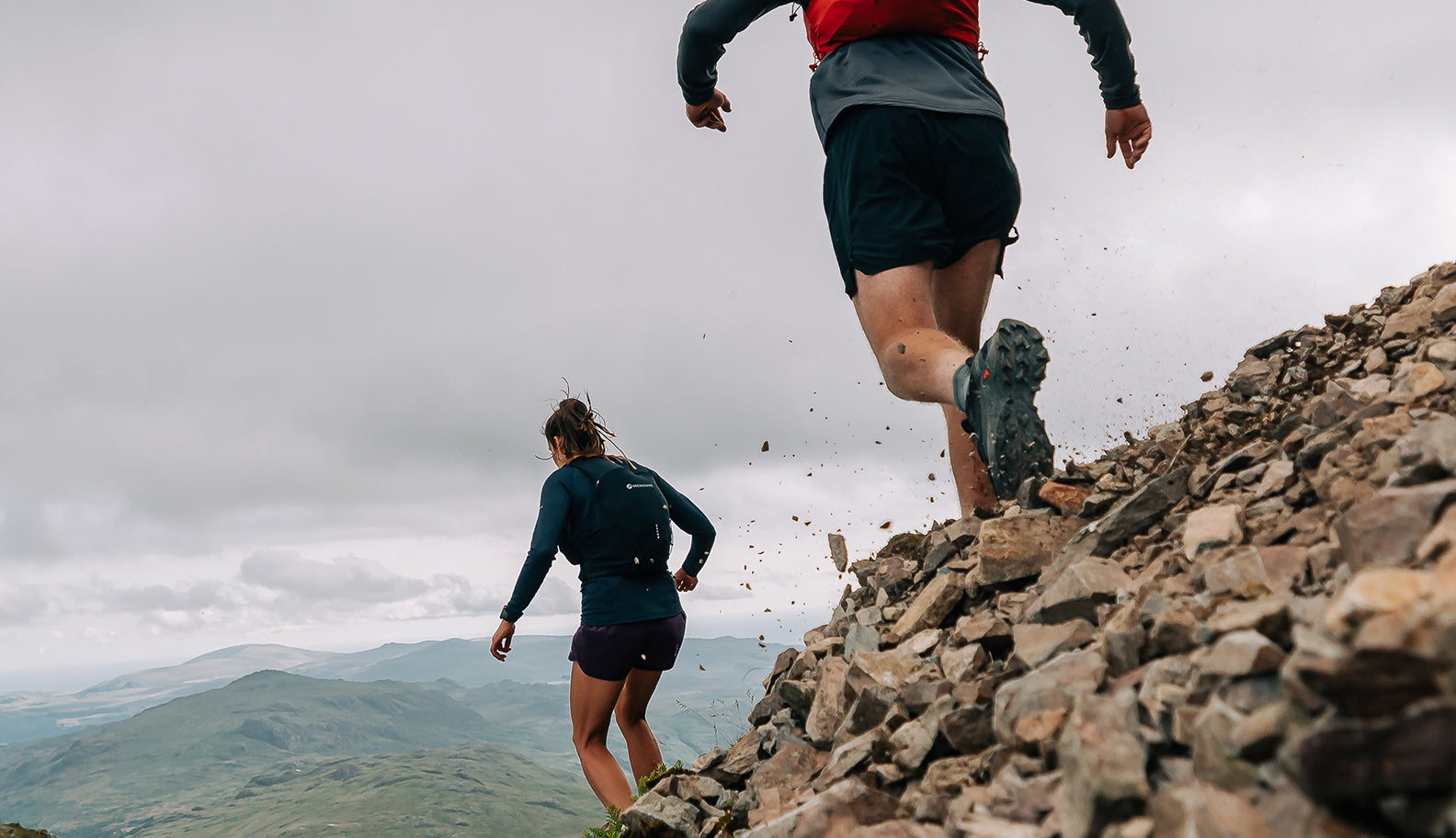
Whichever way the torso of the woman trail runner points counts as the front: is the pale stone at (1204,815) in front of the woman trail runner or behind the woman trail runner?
behind

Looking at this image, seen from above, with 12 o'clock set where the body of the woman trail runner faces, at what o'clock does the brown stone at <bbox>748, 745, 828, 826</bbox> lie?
The brown stone is roughly at 7 o'clock from the woman trail runner.

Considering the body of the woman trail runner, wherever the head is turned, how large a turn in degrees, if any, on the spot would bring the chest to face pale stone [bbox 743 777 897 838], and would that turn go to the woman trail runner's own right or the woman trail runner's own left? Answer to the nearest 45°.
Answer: approximately 135° to the woman trail runner's own left

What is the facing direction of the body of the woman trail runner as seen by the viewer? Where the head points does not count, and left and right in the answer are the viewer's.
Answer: facing away from the viewer and to the left of the viewer
